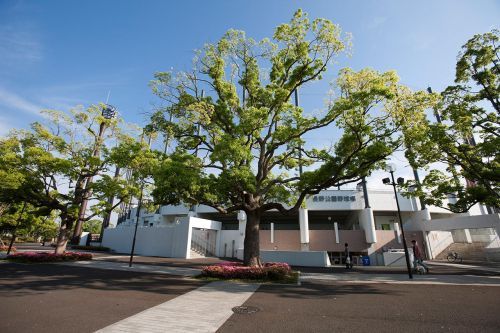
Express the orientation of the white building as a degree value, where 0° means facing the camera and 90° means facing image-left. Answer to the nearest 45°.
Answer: approximately 0°

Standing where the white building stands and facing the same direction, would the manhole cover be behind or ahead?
ahead

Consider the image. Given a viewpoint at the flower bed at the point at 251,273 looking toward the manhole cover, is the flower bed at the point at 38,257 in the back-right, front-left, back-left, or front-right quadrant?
back-right

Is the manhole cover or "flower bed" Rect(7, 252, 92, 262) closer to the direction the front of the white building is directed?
the manhole cover

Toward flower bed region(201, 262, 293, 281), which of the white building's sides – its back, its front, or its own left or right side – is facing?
front
